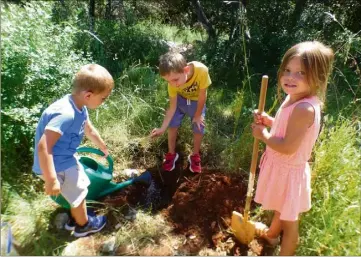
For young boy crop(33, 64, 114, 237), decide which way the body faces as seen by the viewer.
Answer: to the viewer's right

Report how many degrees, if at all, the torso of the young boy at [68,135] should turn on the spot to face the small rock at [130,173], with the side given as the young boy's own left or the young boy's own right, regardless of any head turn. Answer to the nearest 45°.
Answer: approximately 45° to the young boy's own left

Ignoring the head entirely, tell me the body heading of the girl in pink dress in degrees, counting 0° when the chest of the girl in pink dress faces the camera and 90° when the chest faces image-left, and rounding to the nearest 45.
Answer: approximately 90°

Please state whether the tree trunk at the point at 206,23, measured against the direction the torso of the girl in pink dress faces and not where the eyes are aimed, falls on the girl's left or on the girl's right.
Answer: on the girl's right

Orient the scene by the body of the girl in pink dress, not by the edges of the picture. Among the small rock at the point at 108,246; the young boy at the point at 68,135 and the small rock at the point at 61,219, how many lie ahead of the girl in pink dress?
3

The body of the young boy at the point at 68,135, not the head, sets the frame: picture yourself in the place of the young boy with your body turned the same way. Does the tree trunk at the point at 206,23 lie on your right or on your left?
on your left

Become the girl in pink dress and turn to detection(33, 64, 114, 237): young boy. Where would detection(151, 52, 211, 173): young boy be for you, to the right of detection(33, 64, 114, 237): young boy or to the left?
right

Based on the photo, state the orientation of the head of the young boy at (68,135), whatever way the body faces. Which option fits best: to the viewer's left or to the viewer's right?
to the viewer's right
